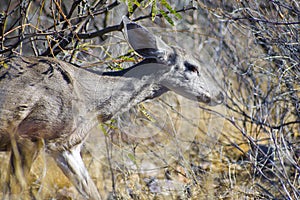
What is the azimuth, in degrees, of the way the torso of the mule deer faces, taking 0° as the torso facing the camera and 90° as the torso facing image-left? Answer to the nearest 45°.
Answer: approximately 270°
